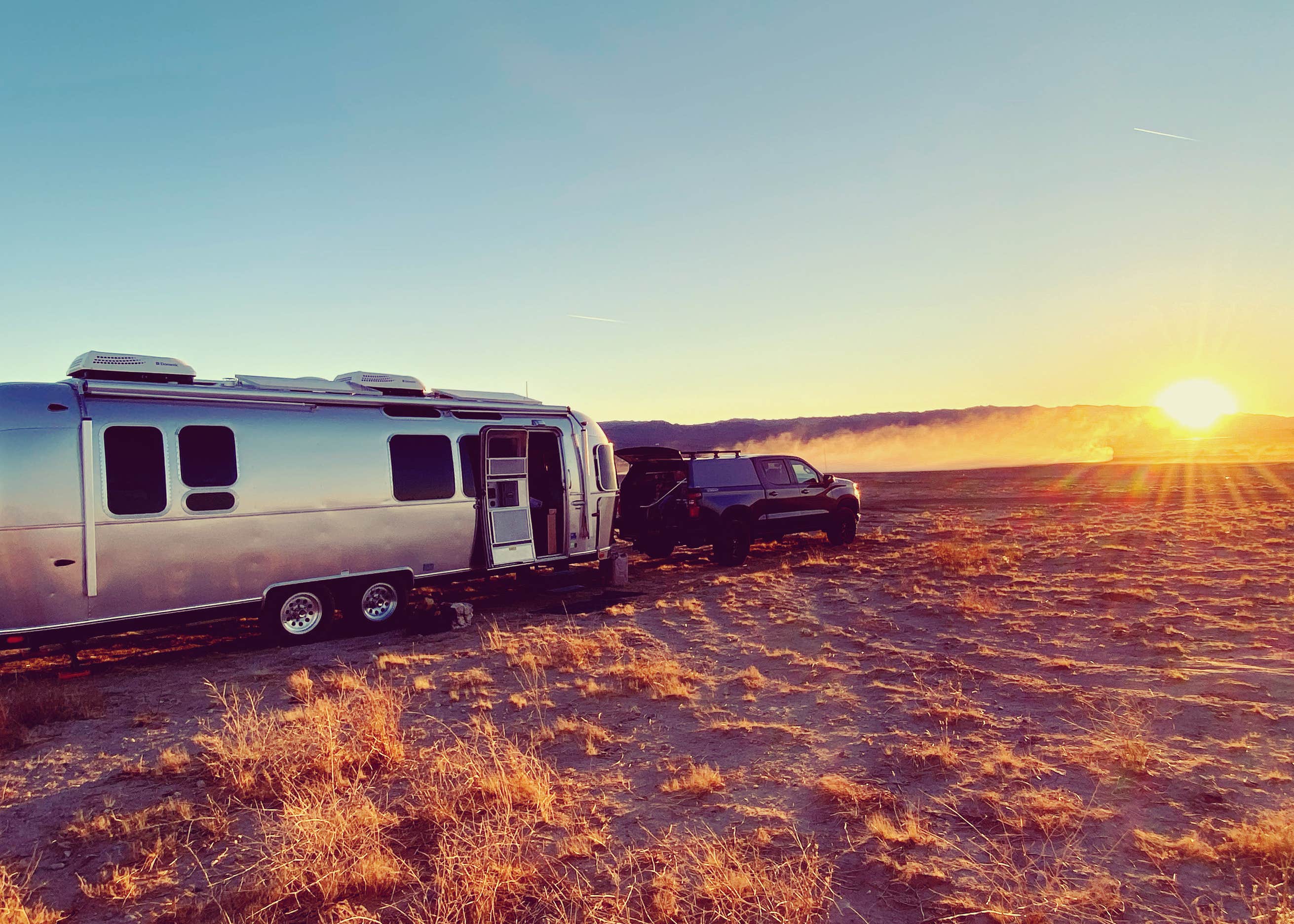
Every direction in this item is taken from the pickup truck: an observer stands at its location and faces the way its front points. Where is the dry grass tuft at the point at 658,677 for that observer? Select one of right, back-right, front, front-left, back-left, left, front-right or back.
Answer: back-right

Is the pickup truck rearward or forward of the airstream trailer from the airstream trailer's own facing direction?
forward

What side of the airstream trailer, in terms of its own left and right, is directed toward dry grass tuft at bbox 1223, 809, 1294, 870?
right

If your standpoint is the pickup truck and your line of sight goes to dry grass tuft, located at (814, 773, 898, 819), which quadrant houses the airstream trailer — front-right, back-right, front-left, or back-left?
front-right

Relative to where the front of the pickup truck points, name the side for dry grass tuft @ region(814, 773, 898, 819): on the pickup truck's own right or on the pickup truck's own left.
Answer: on the pickup truck's own right

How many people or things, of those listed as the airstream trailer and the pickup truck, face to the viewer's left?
0

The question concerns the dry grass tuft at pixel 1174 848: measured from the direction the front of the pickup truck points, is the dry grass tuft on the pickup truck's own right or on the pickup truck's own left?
on the pickup truck's own right

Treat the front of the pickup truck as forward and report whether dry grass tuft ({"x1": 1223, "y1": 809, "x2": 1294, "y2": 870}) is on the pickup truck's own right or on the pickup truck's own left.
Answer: on the pickup truck's own right

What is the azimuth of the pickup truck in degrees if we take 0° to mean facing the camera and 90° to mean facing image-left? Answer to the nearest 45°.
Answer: approximately 225°

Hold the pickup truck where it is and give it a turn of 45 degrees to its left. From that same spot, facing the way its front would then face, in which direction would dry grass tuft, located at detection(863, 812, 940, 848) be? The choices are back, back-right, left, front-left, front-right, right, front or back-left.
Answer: back

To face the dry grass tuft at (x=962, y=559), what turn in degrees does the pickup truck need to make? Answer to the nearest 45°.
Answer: approximately 45° to its right

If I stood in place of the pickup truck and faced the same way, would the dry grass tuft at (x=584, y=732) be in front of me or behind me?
behind

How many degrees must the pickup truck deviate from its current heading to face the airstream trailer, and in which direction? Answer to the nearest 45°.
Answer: approximately 180°

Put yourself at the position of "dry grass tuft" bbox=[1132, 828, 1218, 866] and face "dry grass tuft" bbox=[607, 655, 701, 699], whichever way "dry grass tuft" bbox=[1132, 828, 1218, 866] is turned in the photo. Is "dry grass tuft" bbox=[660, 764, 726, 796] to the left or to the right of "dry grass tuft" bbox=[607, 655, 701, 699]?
left

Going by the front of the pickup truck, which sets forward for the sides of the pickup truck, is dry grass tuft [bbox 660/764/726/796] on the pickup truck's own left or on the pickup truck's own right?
on the pickup truck's own right

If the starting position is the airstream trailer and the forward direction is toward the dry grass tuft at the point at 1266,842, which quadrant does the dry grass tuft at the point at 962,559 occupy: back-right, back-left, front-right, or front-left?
front-left

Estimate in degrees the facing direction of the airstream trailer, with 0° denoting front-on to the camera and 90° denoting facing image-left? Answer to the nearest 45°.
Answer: approximately 225°

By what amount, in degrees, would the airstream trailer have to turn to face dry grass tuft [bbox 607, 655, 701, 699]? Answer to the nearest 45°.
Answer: approximately 90° to its right
